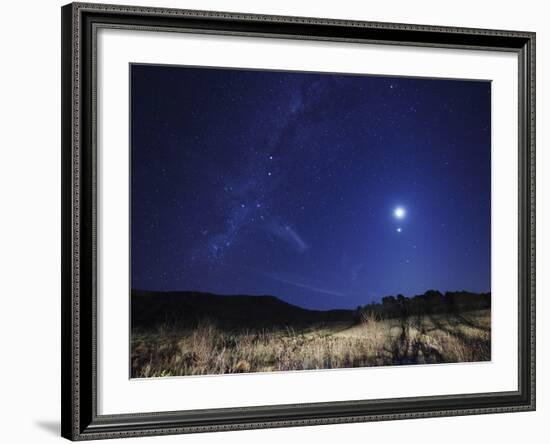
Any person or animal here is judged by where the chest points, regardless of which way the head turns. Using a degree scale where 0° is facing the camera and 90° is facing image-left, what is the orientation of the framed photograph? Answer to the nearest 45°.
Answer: approximately 315°
